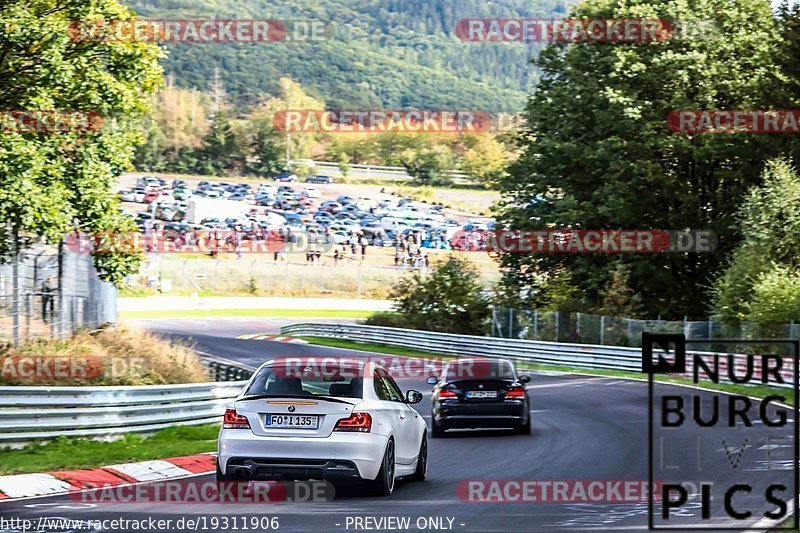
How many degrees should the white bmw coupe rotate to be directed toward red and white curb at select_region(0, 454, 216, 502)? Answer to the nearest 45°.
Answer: approximately 90° to its left

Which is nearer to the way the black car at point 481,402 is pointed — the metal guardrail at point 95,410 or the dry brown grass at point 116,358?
the dry brown grass

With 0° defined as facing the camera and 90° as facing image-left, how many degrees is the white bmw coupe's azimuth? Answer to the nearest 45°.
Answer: approximately 225°

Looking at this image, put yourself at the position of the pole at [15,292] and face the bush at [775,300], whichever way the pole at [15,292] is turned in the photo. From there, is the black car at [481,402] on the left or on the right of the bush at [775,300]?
right

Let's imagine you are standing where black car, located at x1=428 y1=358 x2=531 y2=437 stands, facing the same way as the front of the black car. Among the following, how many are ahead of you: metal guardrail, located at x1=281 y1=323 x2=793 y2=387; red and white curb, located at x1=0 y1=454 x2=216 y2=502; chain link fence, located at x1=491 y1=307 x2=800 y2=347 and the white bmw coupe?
2

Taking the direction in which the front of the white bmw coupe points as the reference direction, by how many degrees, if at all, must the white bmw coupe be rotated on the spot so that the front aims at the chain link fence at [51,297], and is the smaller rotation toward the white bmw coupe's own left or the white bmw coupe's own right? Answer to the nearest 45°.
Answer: approximately 45° to the white bmw coupe's own left

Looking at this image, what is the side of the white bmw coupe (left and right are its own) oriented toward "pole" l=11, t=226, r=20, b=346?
left

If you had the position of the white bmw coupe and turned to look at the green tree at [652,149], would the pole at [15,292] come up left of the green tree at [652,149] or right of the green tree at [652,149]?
left

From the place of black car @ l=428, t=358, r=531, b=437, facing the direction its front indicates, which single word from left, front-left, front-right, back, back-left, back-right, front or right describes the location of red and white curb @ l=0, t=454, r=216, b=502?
back-left

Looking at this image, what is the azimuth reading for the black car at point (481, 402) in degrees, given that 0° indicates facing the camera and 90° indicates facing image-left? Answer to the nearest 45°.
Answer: approximately 180°
